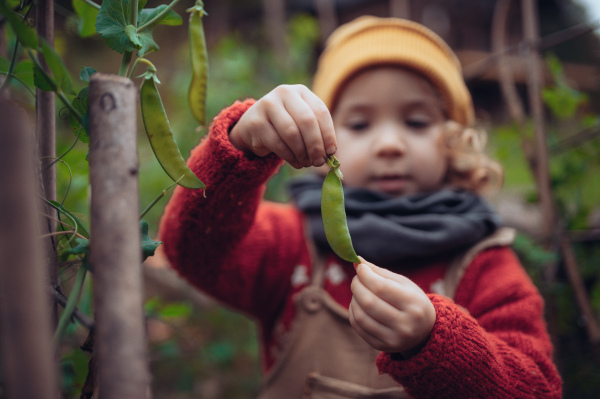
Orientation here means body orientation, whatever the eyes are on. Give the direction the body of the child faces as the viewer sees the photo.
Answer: toward the camera

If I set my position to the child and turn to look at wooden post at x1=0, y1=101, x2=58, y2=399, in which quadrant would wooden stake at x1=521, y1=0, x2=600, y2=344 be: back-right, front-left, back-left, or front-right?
back-left

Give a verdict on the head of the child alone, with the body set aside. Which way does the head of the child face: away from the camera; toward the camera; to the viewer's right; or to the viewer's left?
toward the camera

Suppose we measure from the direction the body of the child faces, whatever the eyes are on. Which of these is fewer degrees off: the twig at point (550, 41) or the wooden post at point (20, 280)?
the wooden post

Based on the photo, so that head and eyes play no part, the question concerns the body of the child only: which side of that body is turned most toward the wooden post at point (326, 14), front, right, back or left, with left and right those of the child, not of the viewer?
back

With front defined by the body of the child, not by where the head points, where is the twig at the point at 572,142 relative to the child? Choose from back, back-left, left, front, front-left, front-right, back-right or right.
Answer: back-left

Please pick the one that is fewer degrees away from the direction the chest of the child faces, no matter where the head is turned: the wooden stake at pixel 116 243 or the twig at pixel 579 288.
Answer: the wooden stake

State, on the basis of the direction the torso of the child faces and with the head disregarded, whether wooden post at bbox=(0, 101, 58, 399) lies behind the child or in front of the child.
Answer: in front
